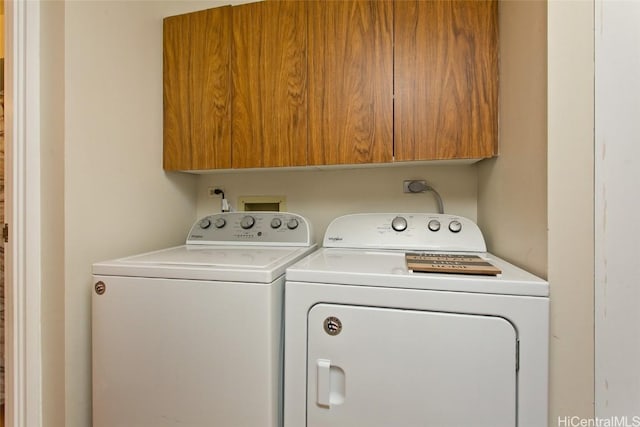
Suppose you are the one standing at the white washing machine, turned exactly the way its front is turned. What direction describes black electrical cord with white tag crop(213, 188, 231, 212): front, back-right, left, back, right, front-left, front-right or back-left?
back

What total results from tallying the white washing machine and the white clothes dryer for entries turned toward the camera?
2

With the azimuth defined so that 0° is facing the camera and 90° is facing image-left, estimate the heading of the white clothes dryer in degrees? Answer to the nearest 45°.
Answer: approximately 0°

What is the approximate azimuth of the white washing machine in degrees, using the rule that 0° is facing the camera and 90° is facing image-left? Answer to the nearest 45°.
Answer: approximately 0°

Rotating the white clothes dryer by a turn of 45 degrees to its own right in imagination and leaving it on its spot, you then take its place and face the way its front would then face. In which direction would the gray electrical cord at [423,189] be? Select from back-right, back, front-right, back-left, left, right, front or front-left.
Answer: back-right
